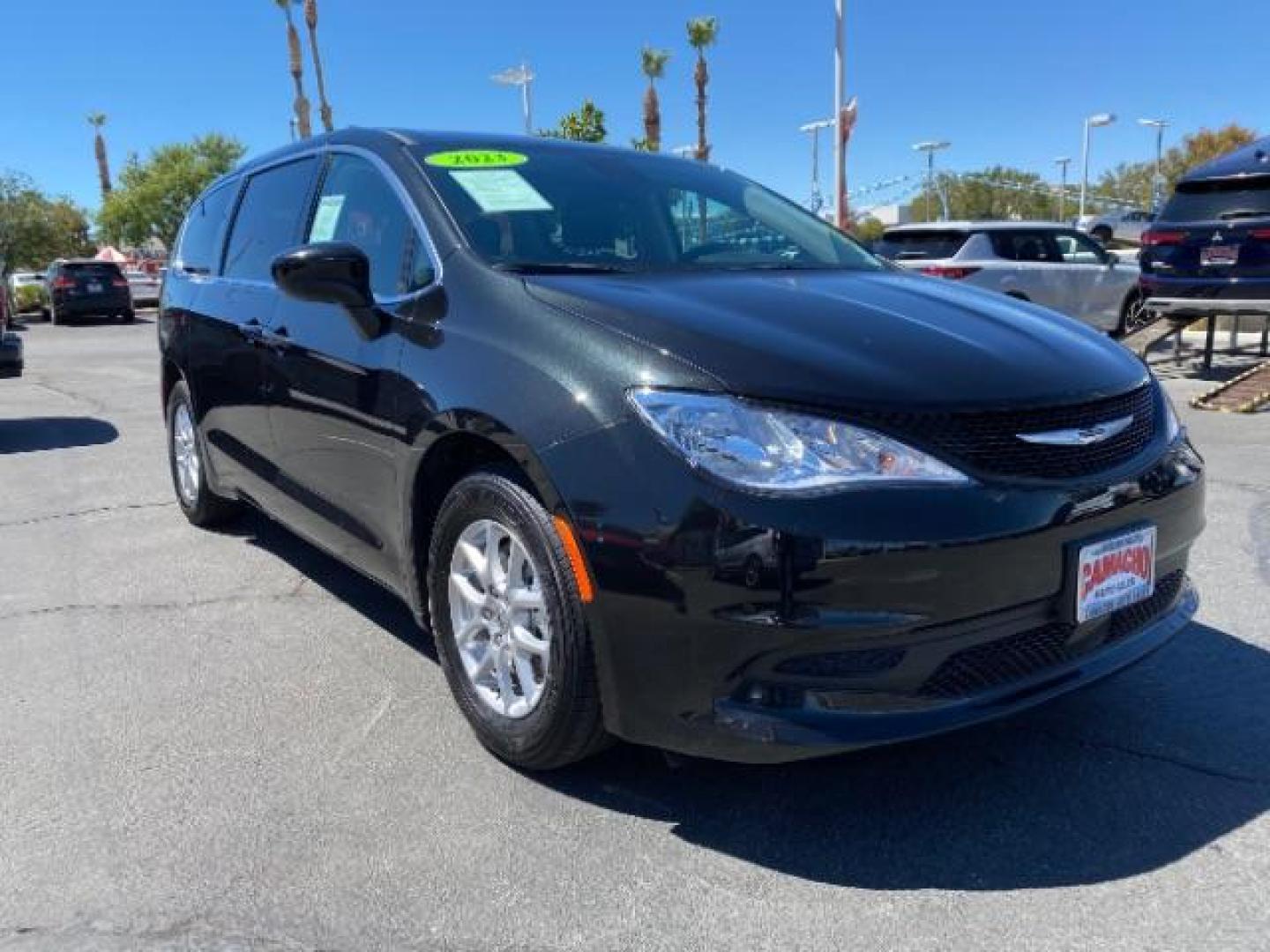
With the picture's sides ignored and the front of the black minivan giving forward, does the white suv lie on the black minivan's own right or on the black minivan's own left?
on the black minivan's own left

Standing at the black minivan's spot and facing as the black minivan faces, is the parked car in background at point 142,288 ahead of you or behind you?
behind

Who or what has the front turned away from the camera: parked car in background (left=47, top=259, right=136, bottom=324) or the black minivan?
the parked car in background

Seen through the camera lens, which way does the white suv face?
facing away from the viewer and to the right of the viewer

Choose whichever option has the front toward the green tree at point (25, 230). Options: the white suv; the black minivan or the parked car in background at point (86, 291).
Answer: the parked car in background

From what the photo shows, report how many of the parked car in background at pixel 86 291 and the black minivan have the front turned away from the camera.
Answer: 1

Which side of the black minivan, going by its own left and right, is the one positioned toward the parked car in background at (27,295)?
back

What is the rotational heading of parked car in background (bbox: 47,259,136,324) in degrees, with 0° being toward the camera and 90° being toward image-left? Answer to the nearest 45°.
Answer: approximately 180°

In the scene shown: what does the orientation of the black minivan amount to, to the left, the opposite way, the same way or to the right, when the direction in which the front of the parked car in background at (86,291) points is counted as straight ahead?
the opposite way

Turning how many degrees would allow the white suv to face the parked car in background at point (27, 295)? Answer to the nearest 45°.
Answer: approximately 135° to its left

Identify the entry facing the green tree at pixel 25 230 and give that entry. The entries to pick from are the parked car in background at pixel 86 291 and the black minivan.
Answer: the parked car in background

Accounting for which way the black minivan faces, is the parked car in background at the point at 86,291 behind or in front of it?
behind

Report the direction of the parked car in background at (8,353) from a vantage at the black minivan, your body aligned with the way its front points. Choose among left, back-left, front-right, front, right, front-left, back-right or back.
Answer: back

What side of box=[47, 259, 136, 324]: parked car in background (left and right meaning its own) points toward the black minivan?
back
